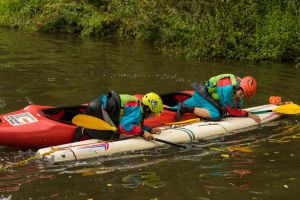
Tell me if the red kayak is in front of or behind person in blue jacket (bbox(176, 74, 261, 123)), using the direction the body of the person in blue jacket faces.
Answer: behind

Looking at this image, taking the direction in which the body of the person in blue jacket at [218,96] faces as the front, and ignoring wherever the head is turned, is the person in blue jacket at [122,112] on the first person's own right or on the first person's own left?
on the first person's own right
